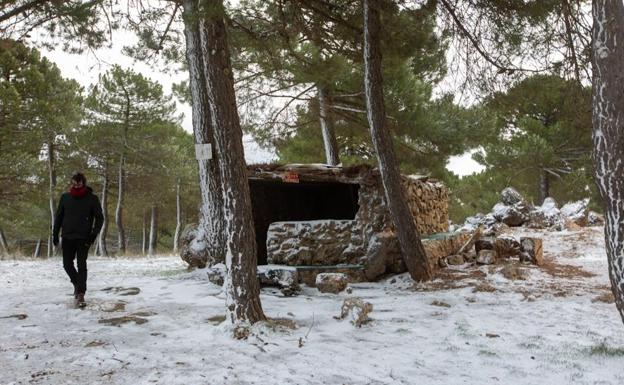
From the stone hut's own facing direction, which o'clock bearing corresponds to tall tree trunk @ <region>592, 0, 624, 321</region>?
The tall tree trunk is roughly at 11 o'clock from the stone hut.

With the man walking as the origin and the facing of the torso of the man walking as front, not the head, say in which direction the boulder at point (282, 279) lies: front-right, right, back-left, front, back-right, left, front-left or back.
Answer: left

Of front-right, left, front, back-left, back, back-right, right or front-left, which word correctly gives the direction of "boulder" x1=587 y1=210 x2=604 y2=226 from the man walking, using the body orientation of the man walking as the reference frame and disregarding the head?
left

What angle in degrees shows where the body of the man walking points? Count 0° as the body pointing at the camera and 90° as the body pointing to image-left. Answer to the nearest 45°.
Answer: approximately 0°

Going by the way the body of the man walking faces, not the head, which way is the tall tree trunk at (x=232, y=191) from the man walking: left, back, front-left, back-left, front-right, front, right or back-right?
front-left

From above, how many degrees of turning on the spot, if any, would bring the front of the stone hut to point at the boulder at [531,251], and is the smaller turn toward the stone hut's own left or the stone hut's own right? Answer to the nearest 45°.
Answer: approximately 90° to the stone hut's own left

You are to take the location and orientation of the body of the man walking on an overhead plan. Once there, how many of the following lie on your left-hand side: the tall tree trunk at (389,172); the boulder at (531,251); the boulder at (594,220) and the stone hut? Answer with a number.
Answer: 4

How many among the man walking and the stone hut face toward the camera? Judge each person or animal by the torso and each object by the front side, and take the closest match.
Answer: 2

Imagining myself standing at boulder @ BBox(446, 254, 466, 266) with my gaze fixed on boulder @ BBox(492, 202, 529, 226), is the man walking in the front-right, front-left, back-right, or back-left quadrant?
back-left

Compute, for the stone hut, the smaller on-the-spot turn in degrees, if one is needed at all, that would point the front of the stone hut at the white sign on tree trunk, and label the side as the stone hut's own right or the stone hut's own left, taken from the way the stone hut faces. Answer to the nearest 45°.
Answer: approximately 45° to the stone hut's own right

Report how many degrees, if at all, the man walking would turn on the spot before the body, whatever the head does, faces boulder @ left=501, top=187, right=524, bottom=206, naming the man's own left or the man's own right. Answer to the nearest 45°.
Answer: approximately 90° to the man's own left

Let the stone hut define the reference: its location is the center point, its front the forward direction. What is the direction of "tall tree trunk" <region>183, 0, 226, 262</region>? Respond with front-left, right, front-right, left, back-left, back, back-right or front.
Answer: right

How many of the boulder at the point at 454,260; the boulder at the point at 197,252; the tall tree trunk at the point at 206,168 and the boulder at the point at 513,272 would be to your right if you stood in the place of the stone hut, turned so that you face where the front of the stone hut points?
2
